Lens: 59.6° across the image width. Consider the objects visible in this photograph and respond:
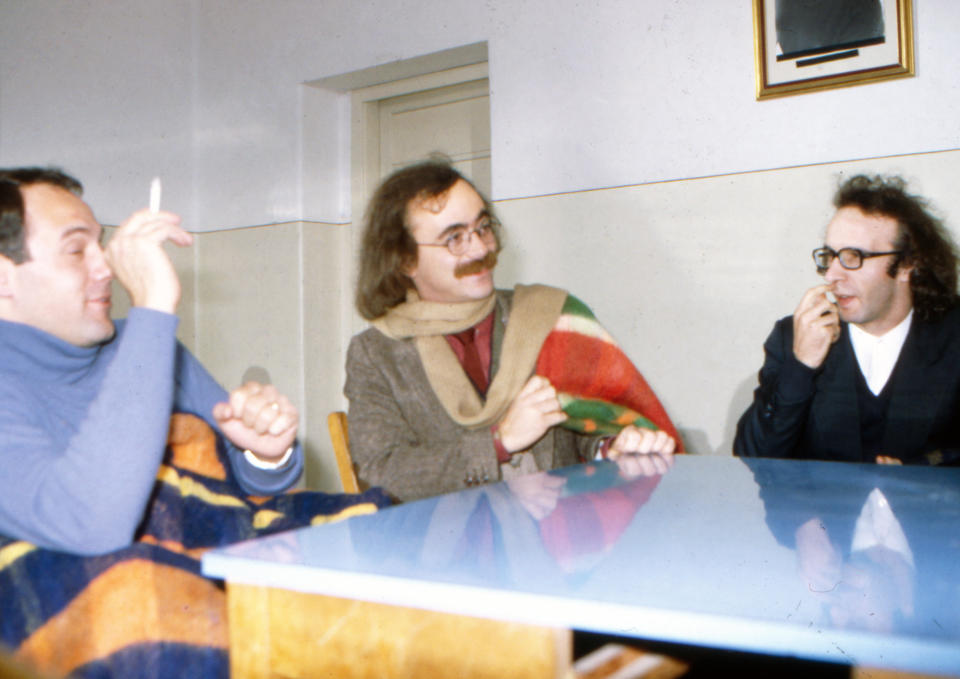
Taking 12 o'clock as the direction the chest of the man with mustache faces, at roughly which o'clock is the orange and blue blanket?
The orange and blue blanket is roughly at 2 o'clock from the man with mustache.

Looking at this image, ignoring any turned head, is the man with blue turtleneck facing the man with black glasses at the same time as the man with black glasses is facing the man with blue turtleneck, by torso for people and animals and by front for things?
yes

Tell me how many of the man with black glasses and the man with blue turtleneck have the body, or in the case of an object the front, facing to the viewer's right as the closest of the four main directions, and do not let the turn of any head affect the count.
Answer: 1

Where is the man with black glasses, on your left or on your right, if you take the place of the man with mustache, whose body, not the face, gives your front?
on your left

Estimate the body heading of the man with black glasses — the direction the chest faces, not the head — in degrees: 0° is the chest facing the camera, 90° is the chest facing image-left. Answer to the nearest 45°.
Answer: approximately 45°

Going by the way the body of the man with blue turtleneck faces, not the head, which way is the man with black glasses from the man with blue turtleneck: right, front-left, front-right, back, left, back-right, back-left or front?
front

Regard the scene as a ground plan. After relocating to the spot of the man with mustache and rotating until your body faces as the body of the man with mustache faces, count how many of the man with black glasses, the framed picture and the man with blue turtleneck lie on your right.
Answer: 1

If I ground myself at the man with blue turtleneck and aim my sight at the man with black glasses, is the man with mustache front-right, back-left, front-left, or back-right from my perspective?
front-left

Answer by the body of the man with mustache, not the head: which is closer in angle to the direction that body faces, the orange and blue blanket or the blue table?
the blue table

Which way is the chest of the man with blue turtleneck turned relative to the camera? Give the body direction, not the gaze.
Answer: to the viewer's right

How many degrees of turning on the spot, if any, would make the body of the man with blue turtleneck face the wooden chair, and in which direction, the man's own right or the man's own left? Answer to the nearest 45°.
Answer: approximately 45° to the man's own left

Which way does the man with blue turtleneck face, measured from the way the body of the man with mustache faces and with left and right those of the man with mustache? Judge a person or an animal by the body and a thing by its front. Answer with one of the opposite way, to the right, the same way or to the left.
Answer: to the left

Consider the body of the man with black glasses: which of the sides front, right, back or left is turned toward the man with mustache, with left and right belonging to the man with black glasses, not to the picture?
front

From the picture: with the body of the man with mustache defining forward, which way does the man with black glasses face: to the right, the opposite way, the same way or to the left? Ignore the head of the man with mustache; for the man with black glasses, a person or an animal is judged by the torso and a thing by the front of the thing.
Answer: to the right
